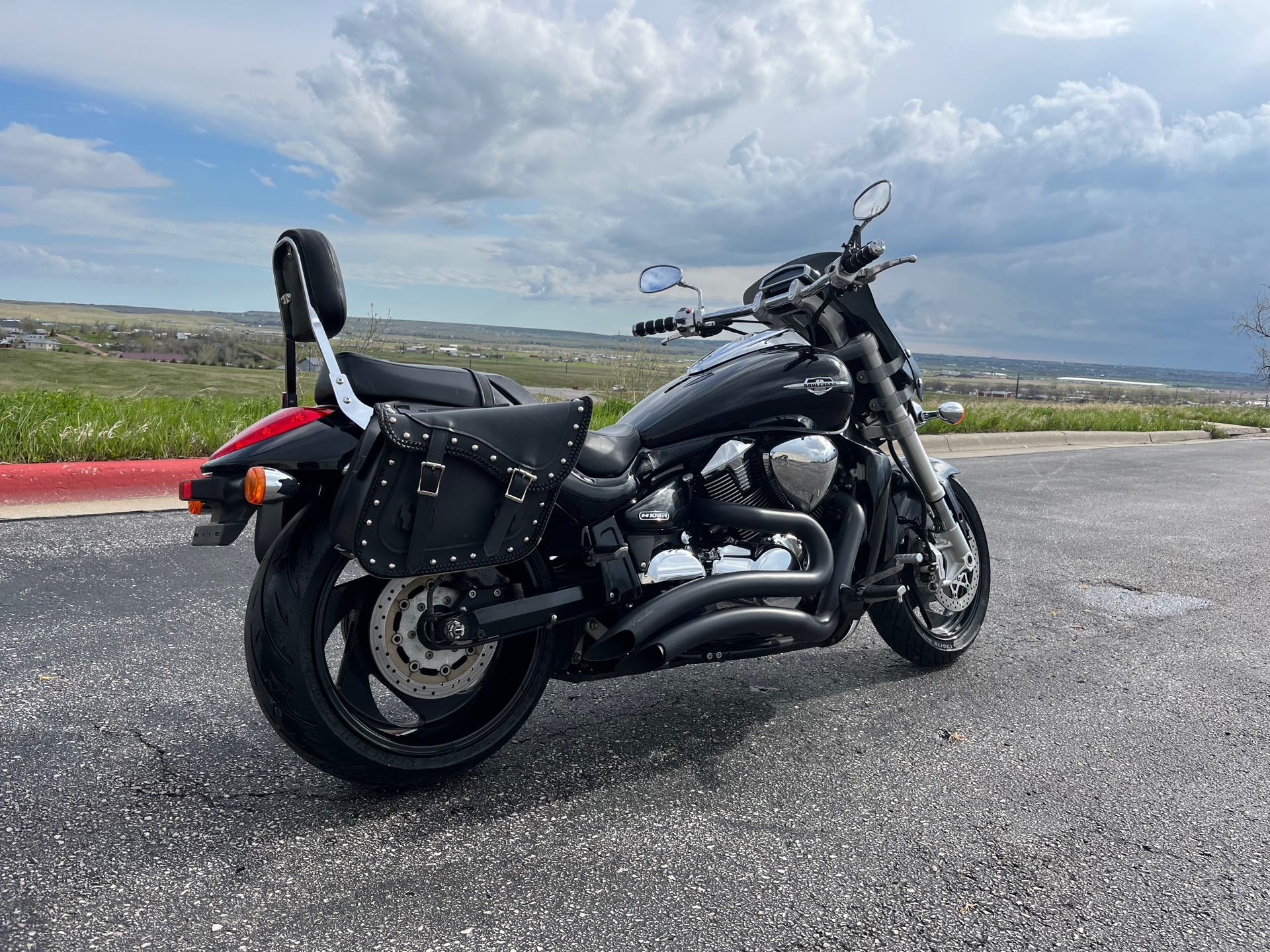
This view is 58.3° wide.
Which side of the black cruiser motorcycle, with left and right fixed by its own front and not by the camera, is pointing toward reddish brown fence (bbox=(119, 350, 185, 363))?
left

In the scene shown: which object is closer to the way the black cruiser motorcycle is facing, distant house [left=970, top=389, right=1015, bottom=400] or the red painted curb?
the distant house

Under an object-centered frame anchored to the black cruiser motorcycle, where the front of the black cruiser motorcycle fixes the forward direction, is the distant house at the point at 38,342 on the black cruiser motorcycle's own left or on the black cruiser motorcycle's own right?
on the black cruiser motorcycle's own left

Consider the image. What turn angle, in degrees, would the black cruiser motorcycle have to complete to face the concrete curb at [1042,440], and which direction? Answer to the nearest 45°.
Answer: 0° — it already faces it

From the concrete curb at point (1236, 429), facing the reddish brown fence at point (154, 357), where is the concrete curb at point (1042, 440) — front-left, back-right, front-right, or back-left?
front-left

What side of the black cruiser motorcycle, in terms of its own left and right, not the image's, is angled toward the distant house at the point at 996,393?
front

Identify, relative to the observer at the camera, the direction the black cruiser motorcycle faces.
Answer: facing away from the viewer and to the right of the viewer

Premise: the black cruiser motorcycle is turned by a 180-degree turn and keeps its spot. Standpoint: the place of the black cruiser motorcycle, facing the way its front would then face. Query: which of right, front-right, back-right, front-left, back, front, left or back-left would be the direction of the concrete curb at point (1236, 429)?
back

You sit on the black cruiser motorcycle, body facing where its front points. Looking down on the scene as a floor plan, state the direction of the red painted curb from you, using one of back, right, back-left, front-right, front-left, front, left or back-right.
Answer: left
